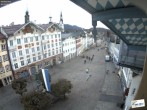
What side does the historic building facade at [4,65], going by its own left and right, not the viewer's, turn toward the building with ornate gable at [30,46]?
left

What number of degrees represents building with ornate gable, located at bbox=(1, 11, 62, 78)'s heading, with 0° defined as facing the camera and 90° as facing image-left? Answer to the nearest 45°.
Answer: approximately 315°

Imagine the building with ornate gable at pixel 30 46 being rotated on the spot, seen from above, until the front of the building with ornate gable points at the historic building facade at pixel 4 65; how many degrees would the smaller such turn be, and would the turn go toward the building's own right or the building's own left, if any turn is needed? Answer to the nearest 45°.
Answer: approximately 90° to the building's own right

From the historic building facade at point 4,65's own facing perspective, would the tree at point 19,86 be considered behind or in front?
in front

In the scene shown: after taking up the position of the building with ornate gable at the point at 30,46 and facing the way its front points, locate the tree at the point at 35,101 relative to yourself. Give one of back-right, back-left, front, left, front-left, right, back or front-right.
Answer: front-right

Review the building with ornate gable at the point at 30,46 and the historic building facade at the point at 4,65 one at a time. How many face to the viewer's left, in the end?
0

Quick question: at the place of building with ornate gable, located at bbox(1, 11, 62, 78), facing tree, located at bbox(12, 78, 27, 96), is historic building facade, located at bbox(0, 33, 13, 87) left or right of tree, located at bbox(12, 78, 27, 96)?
right

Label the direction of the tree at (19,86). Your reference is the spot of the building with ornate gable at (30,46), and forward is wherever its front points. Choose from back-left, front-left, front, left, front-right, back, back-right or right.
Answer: front-right
